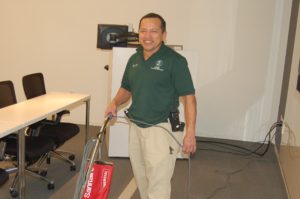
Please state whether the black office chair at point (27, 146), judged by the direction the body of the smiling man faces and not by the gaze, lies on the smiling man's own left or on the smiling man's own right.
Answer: on the smiling man's own right

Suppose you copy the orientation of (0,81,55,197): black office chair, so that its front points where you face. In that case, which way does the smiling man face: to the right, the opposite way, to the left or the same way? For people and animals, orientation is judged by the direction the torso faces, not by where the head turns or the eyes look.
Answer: to the right

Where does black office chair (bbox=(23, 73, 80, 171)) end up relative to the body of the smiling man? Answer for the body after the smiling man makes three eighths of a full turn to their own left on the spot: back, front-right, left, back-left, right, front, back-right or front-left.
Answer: back-left

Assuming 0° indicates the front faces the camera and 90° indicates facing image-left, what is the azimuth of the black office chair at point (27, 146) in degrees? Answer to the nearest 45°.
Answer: approximately 315°

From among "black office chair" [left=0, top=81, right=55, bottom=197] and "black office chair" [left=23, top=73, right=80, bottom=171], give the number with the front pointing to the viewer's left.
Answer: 0

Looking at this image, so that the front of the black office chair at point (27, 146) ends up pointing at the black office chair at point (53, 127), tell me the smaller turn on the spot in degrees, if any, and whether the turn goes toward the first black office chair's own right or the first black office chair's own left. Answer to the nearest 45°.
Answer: approximately 90° to the first black office chair's own left

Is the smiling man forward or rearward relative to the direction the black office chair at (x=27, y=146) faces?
forward

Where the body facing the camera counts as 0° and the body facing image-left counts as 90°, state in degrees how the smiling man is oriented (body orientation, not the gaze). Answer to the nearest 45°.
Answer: approximately 45°
